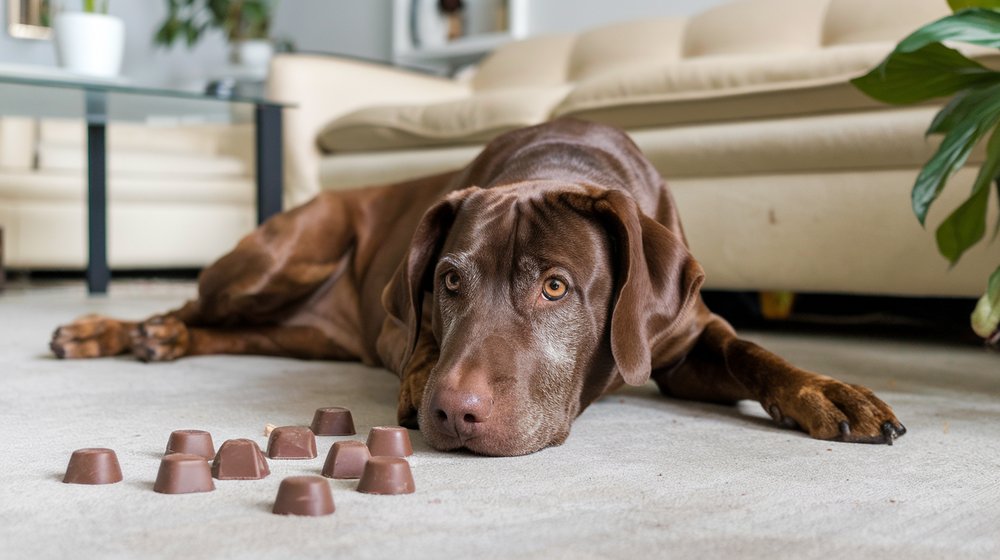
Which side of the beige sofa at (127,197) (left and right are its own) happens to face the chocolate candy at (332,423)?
front

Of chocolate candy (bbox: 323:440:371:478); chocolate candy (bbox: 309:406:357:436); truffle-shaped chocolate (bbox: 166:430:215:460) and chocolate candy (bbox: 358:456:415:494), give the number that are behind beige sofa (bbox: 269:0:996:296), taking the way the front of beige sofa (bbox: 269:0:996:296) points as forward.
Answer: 0

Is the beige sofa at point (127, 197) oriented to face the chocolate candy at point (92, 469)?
yes

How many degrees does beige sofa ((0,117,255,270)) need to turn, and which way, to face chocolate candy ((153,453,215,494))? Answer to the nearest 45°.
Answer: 0° — it already faces it

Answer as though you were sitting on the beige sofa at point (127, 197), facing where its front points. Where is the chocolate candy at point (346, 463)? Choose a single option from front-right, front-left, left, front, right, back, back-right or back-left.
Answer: front

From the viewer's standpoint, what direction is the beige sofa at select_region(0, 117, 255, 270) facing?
toward the camera

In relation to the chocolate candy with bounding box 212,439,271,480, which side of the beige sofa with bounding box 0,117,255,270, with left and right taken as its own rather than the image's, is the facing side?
front

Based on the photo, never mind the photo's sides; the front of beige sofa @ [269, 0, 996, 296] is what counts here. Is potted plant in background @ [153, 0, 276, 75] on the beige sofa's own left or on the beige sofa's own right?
on the beige sofa's own right

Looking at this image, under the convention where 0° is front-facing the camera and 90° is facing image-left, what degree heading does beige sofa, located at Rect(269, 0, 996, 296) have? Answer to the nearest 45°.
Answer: approximately 45°

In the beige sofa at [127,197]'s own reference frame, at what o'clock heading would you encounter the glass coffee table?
The glass coffee table is roughly at 12 o'clock from the beige sofa.

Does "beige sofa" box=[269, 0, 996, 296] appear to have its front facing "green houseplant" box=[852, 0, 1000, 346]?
no
